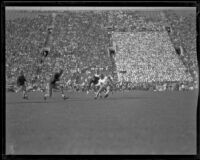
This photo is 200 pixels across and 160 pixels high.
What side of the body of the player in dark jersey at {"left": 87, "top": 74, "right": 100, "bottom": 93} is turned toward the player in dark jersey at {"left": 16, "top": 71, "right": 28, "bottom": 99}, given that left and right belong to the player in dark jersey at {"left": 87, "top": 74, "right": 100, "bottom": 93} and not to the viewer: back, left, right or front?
back

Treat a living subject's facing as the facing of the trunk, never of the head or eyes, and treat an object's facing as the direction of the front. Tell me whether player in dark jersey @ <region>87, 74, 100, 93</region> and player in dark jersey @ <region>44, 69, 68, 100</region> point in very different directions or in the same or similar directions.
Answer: same or similar directions

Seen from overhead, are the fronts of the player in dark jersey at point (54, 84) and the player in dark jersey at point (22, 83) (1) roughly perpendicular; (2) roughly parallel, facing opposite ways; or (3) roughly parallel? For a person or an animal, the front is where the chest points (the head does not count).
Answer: roughly parallel

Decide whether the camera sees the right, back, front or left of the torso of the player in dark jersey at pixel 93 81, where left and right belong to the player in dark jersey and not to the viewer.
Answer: right

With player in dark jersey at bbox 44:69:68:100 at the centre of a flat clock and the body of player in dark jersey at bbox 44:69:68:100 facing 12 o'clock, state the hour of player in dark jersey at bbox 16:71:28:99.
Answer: player in dark jersey at bbox 16:71:28:99 is roughly at 6 o'clock from player in dark jersey at bbox 44:69:68:100.

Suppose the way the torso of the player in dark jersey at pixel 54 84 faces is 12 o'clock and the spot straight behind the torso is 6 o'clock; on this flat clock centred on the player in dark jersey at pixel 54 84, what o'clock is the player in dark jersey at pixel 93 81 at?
the player in dark jersey at pixel 93 81 is roughly at 12 o'clock from the player in dark jersey at pixel 54 84.

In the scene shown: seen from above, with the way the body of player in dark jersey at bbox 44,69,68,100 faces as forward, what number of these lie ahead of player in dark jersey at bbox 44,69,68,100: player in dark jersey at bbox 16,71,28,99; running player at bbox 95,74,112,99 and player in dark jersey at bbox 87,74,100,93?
2

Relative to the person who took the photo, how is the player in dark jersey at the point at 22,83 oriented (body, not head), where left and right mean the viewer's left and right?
facing to the right of the viewer

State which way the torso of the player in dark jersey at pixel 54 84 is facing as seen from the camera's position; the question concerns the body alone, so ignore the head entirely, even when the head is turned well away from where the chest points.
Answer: to the viewer's right

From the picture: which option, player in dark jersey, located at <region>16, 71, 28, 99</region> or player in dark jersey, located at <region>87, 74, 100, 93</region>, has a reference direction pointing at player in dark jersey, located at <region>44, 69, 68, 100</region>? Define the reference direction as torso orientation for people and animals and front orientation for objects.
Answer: player in dark jersey, located at <region>16, 71, 28, 99</region>

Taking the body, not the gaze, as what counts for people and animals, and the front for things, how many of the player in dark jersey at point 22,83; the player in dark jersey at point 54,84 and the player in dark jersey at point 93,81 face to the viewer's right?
3

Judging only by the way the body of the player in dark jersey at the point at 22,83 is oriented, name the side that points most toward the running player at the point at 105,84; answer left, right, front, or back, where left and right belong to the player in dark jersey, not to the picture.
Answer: front

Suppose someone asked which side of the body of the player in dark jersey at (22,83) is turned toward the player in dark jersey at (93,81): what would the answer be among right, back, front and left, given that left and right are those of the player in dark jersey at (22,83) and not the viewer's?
front

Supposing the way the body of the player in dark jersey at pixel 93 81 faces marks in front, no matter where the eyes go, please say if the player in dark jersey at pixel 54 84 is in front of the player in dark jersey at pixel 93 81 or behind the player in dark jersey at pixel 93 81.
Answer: behind
